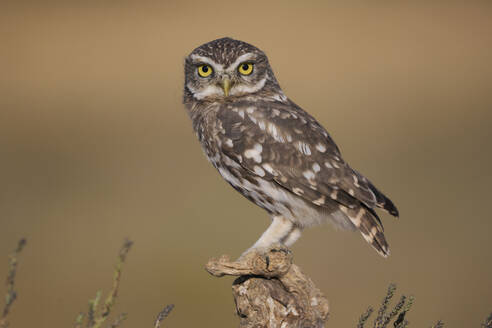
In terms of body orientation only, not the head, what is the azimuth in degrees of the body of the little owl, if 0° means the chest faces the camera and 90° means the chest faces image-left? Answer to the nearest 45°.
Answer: approximately 90°
